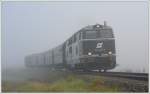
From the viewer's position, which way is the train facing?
facing the viewer and to the right of the viewer
